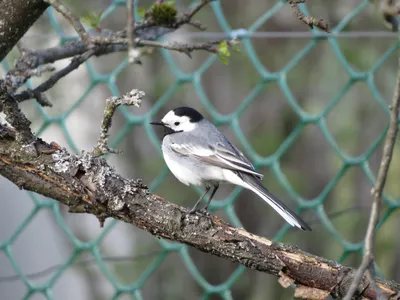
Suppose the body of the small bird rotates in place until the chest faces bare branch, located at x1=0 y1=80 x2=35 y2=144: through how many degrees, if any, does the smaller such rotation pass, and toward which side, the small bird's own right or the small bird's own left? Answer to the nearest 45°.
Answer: approximately 45° to the small bird's own left

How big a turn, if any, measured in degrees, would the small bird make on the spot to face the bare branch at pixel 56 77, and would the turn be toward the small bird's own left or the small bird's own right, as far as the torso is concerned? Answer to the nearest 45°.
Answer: approximately 45° to the small bird's own left

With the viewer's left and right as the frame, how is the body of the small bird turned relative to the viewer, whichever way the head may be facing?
facing to the left of the viewer
